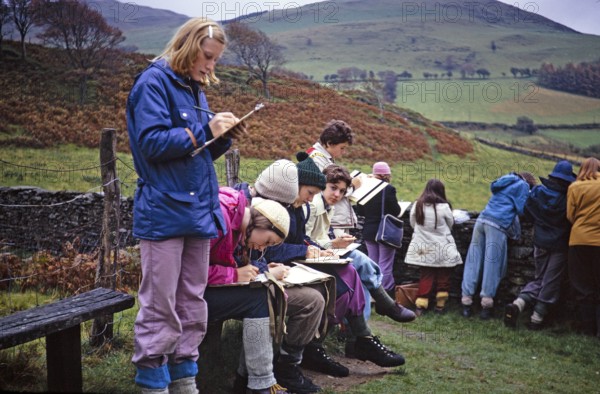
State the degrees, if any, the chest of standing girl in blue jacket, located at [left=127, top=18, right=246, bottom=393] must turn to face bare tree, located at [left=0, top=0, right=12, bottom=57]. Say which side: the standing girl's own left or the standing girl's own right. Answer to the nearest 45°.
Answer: approximately 135° to the standing girl's own left

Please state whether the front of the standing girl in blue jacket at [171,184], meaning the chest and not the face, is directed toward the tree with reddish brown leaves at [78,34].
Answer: no

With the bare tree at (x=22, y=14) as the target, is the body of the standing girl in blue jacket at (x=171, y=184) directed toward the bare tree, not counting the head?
no

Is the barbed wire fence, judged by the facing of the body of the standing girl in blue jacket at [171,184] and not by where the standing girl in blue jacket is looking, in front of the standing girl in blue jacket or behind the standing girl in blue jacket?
behind

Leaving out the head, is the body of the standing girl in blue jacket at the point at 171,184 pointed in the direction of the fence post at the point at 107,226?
no

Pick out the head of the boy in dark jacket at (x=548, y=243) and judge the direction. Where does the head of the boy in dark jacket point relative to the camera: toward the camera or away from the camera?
away from the camera

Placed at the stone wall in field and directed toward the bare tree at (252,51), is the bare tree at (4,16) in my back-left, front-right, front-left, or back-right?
front-left

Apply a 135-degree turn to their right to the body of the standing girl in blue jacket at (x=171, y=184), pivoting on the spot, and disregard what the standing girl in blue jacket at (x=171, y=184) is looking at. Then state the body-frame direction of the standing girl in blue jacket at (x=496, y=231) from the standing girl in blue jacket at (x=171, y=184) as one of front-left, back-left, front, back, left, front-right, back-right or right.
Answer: back-right

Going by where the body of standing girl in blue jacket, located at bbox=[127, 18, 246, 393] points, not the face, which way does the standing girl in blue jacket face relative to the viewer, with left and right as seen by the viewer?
facing the viewer and to the right of the viewer

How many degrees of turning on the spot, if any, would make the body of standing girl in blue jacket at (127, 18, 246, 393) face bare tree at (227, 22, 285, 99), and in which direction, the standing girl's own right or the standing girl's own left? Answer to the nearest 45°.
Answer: approximately 135° to the standing girl's own left

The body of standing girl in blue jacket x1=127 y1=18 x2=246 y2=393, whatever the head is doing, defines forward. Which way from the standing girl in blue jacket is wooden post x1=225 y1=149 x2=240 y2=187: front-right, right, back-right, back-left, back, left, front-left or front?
back-left

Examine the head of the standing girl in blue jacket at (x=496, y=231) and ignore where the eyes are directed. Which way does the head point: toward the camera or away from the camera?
away from the camera

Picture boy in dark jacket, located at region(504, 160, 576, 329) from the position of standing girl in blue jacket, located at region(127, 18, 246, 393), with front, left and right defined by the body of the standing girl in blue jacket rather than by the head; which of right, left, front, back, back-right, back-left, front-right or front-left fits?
left

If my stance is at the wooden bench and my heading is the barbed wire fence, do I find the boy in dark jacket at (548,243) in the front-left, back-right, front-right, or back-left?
front-right
